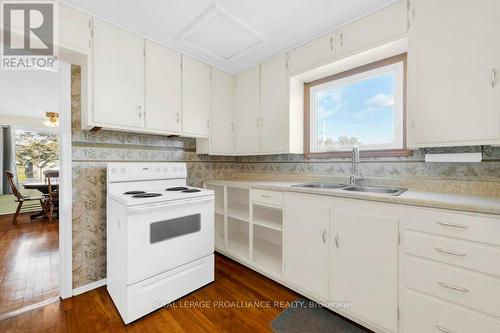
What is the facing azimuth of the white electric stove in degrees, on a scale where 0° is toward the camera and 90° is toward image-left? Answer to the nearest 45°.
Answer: approximately 315°

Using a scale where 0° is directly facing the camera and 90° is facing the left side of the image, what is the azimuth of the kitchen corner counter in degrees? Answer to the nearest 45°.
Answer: approximately 45°

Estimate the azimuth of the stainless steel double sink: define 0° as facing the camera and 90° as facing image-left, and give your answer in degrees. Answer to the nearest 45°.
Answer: approximately 45°

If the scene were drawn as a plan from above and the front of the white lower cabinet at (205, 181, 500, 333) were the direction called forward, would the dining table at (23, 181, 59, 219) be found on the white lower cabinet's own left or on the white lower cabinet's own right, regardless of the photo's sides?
on the white lower cabinet's own right

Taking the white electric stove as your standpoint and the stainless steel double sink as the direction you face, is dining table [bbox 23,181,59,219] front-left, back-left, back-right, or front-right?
back-left
